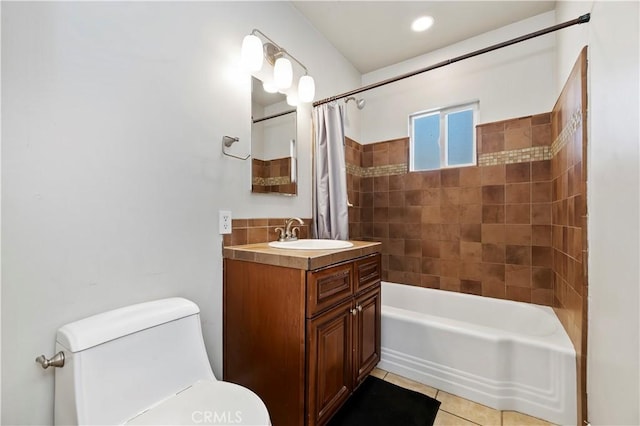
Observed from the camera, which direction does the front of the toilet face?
facing the viewer and to the right of the viewer

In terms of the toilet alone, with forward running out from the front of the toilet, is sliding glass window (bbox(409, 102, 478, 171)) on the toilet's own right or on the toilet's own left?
on the toilet's own left

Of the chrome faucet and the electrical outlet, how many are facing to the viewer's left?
0

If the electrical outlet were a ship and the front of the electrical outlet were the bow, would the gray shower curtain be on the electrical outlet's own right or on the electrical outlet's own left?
on the electrical outlet's own left

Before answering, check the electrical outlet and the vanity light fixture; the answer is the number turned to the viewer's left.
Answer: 0

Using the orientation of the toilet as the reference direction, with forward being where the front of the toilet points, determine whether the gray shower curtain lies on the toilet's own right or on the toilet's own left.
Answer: on the toilet's own left

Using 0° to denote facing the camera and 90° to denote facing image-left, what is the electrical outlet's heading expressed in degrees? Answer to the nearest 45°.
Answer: approximately 315°

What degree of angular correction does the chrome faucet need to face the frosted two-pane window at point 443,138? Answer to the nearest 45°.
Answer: approximately 45° to its left

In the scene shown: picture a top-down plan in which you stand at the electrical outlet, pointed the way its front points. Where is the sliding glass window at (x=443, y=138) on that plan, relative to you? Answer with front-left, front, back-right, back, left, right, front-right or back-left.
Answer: front-left
